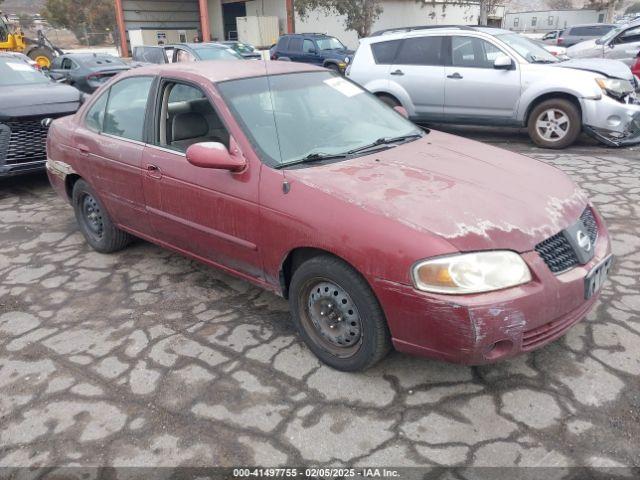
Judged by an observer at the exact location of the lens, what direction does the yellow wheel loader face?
facing to the right of the viewer

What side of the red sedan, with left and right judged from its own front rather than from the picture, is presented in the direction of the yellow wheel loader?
back

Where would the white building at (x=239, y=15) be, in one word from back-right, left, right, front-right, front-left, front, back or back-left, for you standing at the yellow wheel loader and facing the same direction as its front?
front-left

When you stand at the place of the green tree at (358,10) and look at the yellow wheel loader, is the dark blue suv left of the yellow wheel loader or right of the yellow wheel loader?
left

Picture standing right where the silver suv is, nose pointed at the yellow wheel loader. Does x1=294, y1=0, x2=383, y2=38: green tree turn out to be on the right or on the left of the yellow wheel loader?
right

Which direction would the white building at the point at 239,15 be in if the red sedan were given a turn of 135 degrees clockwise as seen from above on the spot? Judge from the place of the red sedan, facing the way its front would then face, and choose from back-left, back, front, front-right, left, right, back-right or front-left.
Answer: right

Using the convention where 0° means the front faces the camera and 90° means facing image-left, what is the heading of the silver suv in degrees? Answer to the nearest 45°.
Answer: approximately 315°

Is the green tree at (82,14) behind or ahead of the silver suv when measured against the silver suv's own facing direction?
behind

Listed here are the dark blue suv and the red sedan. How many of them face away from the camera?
0

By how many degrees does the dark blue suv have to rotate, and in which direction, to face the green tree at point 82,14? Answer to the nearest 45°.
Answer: approximately 180°

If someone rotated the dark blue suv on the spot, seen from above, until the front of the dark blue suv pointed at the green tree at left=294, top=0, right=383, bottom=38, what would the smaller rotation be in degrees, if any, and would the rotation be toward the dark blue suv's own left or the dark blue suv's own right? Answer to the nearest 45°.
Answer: approximately 135° to the dark blue suv's own left

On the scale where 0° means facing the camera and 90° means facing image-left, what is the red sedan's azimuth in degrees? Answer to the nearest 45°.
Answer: approximately 315°

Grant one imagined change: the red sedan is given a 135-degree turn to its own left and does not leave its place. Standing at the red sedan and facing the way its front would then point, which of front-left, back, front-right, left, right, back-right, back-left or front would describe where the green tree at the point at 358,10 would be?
front
